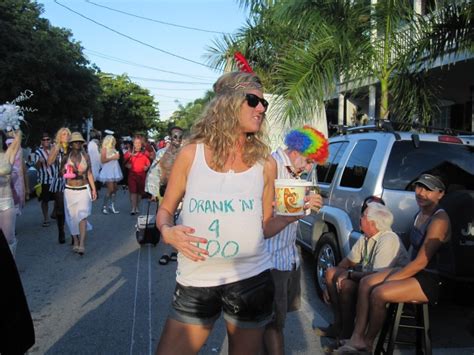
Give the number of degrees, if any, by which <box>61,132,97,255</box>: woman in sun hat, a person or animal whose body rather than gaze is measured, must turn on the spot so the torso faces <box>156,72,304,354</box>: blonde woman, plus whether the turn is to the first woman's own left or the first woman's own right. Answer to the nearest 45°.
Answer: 0° — they already face them

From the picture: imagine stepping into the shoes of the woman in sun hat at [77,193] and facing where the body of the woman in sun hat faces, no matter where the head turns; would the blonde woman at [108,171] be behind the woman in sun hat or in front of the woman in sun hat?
behind

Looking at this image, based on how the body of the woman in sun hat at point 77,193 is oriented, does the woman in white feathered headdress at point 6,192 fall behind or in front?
in front

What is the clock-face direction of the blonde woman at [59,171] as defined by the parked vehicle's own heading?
The blonde woman is roughly at 11 o'clock from the parked vehicle.

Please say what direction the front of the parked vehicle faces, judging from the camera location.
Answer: facing away from the viewer and to the left of the viewer

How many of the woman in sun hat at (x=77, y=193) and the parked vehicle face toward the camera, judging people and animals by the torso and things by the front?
1

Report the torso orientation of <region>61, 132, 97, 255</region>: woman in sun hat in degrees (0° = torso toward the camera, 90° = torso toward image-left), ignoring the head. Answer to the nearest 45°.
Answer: approximately 0°

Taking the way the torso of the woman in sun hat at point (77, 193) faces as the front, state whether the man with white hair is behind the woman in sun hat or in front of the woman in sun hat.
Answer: in front

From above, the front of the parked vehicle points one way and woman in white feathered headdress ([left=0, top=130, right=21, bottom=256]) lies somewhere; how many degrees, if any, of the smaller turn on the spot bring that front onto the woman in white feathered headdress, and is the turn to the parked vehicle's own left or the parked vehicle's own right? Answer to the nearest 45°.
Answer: approximately 45° to the parked vehicle's own left
